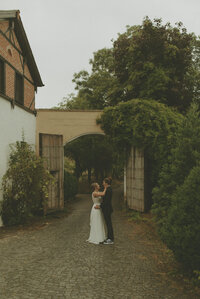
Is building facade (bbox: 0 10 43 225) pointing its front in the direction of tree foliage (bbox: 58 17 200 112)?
no

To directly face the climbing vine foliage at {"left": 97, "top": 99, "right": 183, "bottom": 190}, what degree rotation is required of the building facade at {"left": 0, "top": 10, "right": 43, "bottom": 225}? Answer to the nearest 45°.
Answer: approximately 45° to its left

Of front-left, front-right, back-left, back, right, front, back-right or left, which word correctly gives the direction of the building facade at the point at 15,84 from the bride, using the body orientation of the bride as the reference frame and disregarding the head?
back-left

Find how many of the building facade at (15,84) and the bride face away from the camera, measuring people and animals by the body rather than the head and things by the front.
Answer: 0

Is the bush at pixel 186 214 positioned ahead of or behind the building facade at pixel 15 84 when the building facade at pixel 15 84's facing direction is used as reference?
ahead

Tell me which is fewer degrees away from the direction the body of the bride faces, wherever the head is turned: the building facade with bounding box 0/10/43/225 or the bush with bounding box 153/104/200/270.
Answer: the bush

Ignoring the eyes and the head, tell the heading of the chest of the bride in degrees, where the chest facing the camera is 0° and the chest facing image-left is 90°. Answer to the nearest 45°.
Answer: approximately 270°

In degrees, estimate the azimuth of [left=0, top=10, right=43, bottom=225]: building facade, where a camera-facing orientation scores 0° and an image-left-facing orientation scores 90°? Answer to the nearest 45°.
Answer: approximately 315°

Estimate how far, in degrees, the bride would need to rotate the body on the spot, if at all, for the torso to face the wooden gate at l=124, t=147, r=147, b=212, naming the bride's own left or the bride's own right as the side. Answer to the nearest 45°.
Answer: approximately 90° to the bride's own left

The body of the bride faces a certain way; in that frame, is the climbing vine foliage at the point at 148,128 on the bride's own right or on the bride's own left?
on the bride's own left
